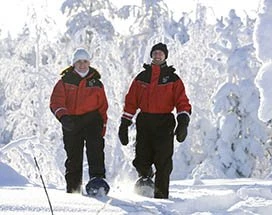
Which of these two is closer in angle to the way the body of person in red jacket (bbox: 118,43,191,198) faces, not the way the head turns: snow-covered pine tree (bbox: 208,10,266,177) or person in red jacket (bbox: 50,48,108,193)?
the person in red jacket

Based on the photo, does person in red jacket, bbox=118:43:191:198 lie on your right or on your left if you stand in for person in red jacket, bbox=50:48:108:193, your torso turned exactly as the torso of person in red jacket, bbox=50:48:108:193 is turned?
on your left

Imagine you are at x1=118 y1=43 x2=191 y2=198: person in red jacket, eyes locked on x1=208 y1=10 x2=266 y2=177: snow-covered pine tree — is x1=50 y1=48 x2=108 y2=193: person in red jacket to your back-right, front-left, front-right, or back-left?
back-left

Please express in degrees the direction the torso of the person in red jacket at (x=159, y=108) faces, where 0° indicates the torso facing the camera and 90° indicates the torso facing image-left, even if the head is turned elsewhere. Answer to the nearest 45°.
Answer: approximately 0°

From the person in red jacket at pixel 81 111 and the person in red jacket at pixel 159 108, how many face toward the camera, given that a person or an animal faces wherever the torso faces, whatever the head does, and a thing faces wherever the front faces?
2

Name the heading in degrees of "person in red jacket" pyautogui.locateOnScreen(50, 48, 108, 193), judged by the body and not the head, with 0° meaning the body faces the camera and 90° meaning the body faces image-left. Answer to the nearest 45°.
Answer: approximately 0°

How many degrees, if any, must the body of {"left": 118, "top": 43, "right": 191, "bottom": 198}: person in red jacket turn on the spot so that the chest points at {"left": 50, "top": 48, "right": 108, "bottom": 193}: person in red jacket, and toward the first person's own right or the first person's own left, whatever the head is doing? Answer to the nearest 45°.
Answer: approximately 90° to the first person's own right
